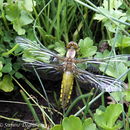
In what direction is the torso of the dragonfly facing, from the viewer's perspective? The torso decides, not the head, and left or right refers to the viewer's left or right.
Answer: facing away from the viewer
